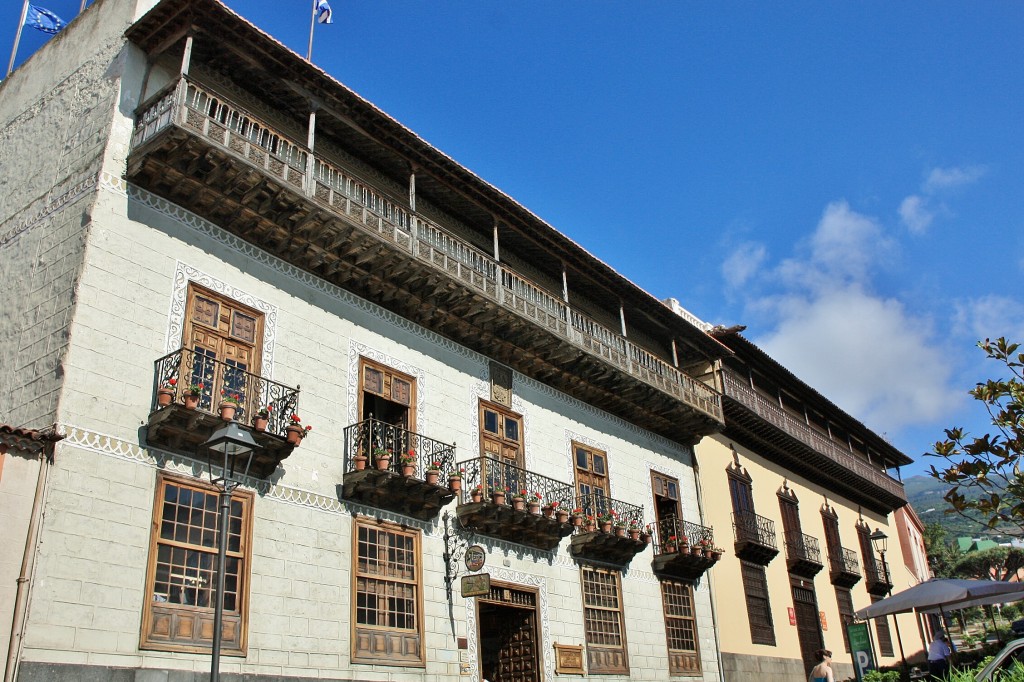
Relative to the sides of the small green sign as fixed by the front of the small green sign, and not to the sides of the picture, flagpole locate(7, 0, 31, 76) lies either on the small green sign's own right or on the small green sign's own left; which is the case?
on the small green sign's own right

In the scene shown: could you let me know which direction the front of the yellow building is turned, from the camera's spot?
facing the viewer and to the right of the viewer

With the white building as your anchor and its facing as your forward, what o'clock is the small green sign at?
The small green sign is roughly at 10 o'clock from the white building.

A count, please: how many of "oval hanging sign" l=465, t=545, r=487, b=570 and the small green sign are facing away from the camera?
0

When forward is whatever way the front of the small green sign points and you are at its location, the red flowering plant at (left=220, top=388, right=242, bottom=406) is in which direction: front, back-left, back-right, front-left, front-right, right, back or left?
front-right

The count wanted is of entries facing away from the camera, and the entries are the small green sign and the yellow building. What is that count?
0

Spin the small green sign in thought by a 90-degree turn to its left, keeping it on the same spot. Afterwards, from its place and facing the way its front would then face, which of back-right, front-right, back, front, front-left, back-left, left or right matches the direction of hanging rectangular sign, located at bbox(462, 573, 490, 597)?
back-right

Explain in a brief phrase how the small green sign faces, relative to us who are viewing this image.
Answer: facing the viewer

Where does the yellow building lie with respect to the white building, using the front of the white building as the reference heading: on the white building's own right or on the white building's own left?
on the white building's own left

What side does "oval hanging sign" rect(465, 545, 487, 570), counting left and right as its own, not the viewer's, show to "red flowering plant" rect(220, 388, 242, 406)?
right

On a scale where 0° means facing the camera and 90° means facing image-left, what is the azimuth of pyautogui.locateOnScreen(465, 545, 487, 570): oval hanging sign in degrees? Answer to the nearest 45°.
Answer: approximately 315°
